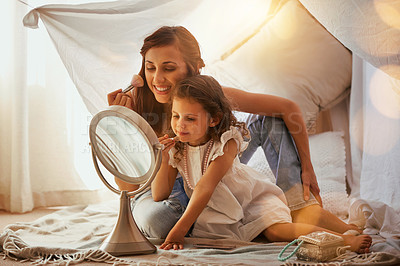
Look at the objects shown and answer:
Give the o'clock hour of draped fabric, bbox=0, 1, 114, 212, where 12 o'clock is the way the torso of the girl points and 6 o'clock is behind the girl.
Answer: The draped fabric is roughly at 3 o'clock from the girl.

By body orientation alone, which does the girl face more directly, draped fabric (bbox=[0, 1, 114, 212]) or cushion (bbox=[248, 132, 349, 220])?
the draped fabric

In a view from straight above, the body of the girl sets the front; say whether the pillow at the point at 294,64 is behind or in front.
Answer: behind

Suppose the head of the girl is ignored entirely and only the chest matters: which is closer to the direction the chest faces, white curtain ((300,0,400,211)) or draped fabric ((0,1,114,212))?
the draped fabric

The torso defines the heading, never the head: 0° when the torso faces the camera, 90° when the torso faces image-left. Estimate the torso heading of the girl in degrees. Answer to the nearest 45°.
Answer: approximately 45°

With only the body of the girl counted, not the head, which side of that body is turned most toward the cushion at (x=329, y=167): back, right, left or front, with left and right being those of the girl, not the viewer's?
back

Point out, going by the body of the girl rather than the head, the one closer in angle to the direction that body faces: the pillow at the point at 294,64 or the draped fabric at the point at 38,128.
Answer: the draped fabric
